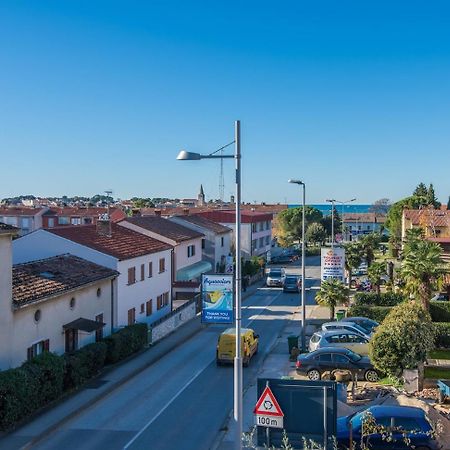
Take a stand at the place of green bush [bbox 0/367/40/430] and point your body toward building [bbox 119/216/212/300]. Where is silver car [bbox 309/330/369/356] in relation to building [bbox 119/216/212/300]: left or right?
right

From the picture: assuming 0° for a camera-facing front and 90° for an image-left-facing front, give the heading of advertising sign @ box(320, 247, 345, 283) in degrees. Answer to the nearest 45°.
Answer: approximately 0°

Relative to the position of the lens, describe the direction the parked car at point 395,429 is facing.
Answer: facing to the left of the viewer

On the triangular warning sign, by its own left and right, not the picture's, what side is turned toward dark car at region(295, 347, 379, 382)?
back

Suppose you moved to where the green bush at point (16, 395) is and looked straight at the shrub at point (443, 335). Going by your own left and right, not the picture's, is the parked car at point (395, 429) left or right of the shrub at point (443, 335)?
right

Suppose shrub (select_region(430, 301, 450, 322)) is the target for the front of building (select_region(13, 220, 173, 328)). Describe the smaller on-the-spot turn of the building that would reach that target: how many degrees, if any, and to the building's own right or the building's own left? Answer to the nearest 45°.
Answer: approximately 45° to the building's own left

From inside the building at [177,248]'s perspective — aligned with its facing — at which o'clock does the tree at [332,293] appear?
The tree is roughly at 12 o'clock from the building.

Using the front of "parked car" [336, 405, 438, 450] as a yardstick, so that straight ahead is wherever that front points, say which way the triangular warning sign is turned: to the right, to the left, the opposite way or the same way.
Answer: to the left

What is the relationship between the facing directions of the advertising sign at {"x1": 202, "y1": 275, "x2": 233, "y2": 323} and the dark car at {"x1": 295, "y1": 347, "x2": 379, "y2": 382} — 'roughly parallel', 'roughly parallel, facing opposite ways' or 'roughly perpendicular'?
roughly perpendicular
